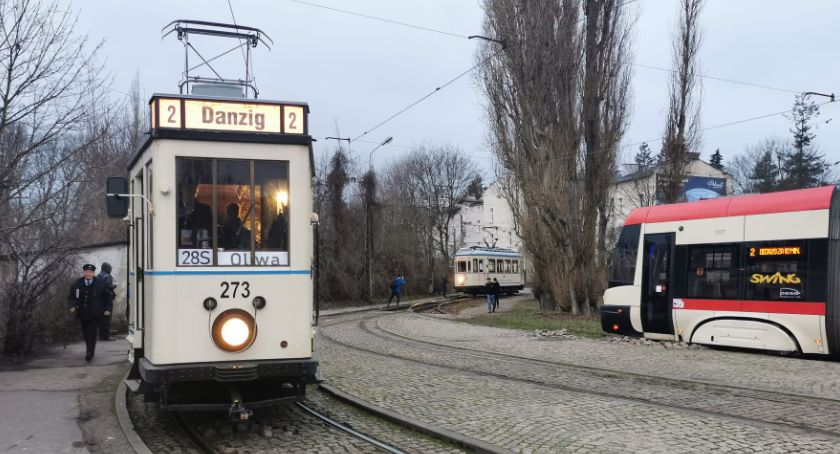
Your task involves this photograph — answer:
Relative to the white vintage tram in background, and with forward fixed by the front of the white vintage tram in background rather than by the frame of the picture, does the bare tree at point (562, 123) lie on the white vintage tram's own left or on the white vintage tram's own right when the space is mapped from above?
on the white vintage tram's own left

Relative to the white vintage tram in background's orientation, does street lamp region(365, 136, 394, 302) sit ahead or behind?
ahead

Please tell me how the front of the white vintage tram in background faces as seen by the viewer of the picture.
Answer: facing the viewer and to the left of the viewer

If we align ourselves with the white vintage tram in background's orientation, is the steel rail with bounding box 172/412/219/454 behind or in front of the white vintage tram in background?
in front

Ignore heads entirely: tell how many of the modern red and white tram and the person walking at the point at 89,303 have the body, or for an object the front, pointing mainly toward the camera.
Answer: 1

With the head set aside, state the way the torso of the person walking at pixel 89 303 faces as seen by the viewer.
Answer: toward the camera

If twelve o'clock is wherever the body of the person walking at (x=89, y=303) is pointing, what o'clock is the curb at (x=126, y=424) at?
The curb is roughly at 12 o'clock from the person walking.

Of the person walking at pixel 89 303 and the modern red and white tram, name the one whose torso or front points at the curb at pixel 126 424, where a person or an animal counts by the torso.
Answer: the person walking
